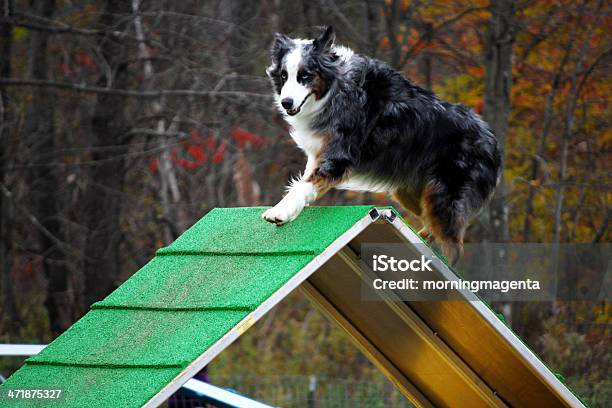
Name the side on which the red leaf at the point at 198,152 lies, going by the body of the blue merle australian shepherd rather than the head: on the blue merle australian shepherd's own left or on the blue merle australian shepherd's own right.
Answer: on the blue merle australian shepherd's own right

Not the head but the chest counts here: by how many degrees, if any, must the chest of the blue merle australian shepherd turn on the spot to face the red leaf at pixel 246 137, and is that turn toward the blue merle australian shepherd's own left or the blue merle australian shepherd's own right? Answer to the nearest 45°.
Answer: approximately 90° to the blue merle australian shepherd's own right

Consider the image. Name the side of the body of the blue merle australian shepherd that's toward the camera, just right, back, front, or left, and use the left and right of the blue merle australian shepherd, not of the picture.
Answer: left
